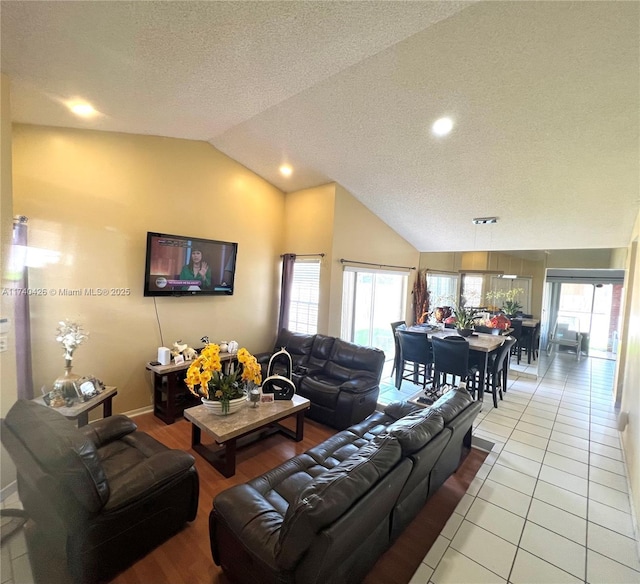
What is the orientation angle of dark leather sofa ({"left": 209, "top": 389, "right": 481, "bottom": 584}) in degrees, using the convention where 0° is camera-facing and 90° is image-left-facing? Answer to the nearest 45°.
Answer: approximately 135°

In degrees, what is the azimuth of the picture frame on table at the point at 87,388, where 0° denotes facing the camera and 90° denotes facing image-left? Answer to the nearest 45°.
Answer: approximately 315°

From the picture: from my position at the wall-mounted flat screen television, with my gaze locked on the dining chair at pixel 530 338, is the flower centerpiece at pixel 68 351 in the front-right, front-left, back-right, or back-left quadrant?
back-right

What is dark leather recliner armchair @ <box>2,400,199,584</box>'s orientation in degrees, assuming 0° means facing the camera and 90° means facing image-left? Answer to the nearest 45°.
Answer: approximately 225°

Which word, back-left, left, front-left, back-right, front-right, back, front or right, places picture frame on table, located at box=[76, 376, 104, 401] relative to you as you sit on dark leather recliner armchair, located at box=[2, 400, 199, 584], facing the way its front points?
front-left

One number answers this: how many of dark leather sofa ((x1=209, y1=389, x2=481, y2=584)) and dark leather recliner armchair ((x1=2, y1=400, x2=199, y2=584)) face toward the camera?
0

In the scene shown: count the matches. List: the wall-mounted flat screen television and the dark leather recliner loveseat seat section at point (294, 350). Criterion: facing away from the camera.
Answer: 0

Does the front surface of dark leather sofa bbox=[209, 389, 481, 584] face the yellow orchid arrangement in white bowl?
yes

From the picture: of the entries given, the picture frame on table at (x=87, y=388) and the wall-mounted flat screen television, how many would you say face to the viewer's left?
0

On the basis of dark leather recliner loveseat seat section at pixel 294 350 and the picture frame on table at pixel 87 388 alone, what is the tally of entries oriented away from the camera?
0

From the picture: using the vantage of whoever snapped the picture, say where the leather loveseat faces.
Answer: facing the viewer and to the left of the viewer

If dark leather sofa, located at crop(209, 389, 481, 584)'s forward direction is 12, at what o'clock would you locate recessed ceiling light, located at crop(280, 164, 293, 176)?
The recessed ceiling light is roughly at 1 o'clock from the dark leather sofa.
